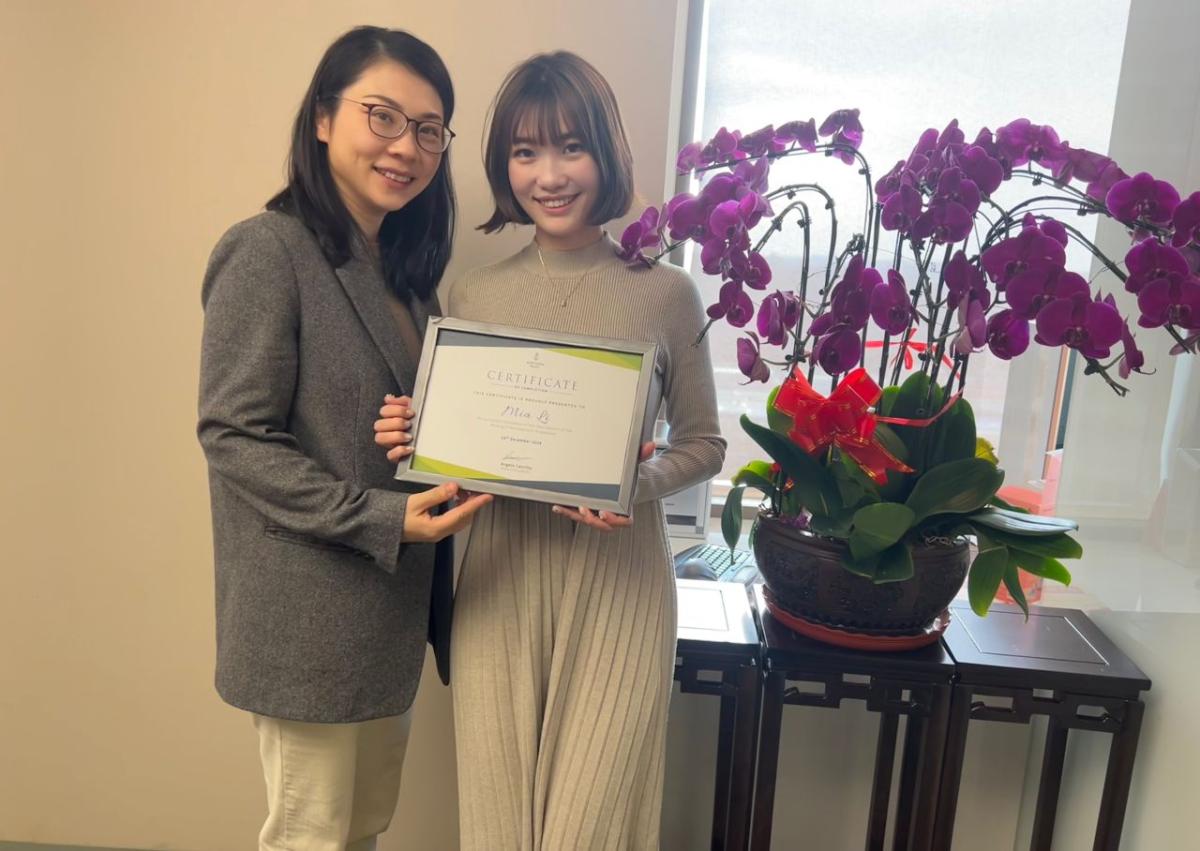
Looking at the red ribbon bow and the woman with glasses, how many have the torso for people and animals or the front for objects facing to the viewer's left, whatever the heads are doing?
0

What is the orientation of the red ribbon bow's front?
toward the camera

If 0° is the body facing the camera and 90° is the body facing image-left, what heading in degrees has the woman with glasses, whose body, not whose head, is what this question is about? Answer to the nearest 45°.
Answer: approximately 315°

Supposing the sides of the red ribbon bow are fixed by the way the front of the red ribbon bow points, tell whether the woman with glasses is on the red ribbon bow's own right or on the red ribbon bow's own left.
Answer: on the red ribbon bow's own right

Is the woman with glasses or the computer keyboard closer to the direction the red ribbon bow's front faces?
the woman with glasses

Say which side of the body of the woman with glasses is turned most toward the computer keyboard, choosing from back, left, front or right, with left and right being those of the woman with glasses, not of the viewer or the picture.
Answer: left

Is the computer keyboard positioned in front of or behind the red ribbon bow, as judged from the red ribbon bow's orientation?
behind
